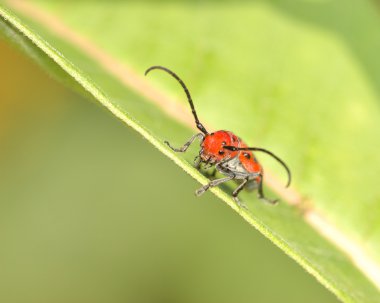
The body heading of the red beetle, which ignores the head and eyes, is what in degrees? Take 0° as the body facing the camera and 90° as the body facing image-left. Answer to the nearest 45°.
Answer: approximately 45°
